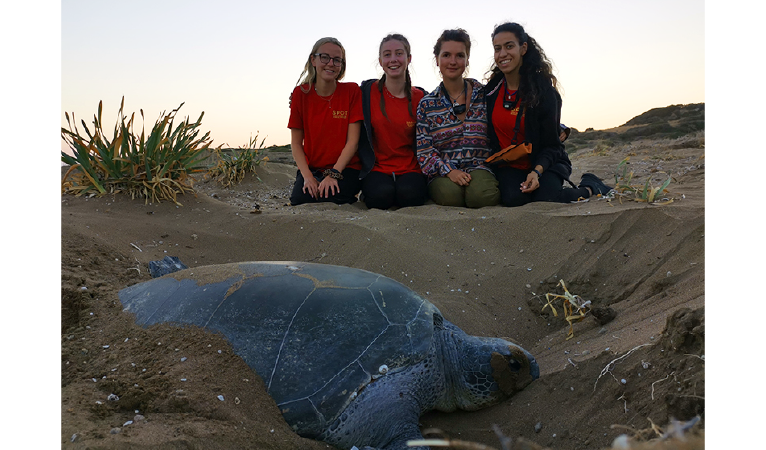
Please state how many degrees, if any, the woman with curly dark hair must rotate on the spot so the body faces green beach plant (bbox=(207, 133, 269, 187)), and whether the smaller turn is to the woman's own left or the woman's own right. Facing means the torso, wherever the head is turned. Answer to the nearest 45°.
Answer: approximately 90° to the woman's own right

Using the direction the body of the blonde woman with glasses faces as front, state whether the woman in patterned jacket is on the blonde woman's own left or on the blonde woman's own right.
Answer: on the blonde woman's own left

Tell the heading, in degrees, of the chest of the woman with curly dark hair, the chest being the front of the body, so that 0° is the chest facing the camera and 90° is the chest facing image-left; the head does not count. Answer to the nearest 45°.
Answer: approximately 45°

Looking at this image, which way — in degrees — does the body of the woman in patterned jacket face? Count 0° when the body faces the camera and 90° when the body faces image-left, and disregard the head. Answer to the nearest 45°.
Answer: approximately 0°

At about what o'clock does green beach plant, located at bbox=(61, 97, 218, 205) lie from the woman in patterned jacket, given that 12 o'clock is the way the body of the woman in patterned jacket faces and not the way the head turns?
The green beach plant is roughly at 3 o'clock from the woman in patterned jacket.

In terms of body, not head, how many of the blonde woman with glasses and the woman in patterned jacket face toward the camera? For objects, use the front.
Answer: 2
